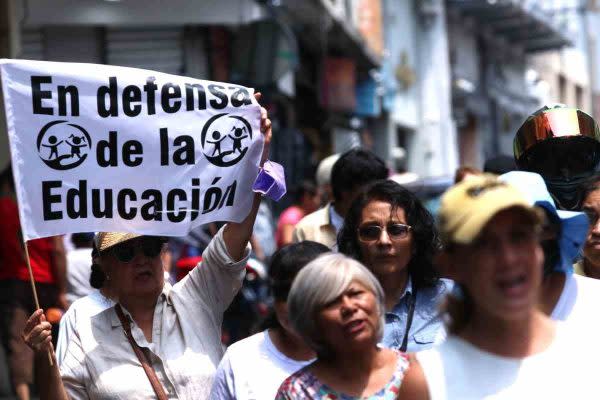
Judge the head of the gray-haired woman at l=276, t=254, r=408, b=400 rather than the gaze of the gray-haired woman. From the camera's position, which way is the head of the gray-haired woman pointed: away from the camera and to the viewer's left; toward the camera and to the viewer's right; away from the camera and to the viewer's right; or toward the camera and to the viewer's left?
toward the camera and to the viewer's right

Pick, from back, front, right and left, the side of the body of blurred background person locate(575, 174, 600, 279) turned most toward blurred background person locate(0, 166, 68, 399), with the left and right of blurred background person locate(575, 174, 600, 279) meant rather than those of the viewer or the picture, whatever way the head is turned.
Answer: right

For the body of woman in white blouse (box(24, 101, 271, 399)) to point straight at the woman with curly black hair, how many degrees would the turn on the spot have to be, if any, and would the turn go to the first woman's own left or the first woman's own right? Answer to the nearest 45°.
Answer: approximately 90° to the first woman's own left

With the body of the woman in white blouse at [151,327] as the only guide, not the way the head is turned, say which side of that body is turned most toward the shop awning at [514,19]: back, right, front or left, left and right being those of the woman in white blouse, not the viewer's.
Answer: back

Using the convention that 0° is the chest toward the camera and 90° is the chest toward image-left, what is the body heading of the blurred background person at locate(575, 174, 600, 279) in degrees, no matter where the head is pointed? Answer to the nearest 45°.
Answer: approximately 45°

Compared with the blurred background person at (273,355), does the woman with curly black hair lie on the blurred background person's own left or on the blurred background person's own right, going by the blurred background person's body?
on the blurred background person's own left

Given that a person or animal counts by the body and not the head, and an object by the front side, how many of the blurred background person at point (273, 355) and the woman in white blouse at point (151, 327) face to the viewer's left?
0

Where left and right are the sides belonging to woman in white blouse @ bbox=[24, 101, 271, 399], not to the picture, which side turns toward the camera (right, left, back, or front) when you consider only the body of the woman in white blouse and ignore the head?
front

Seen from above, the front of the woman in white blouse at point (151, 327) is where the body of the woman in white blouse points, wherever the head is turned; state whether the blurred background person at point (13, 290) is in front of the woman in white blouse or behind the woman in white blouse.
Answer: behind

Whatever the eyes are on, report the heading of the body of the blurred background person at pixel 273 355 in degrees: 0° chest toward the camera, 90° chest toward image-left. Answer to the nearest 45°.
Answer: approximately 315°

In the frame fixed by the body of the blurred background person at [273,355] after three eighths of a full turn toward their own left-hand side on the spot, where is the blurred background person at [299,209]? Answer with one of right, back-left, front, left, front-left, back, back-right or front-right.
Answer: front

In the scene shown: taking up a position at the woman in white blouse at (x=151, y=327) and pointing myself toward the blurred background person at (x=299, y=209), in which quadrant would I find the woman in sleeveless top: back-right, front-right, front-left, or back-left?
back-right

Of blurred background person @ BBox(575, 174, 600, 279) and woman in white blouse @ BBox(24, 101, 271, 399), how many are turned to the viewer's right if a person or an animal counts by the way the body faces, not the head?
0

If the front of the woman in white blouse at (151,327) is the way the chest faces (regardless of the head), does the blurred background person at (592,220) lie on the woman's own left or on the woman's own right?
on the woman's own left
